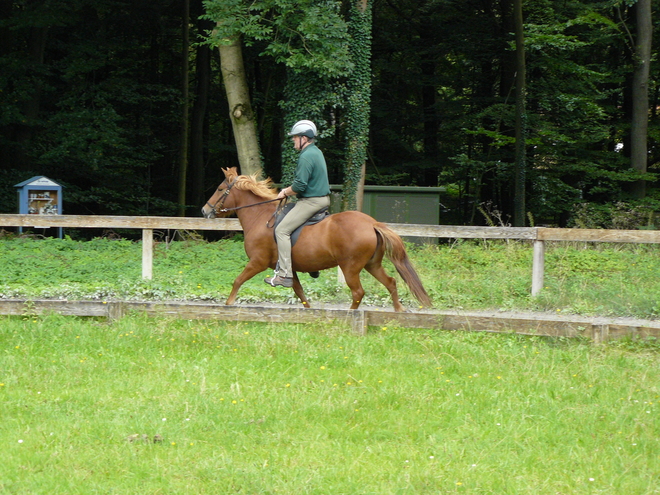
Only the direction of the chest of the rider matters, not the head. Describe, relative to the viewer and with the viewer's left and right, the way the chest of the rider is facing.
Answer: facing to the left of the viewer

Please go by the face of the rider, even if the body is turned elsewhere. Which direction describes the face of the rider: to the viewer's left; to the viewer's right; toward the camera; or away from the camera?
to the viewer's left

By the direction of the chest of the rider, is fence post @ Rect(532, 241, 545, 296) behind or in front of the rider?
behind
